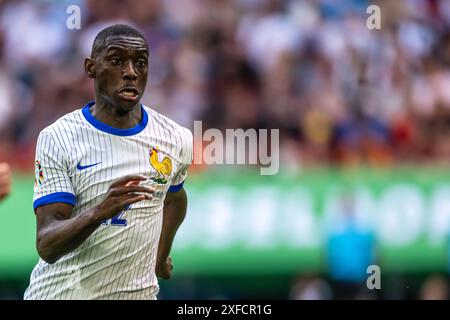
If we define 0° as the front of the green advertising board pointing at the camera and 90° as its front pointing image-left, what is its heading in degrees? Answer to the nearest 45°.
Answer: approximately 0°

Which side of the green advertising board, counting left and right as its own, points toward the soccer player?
front

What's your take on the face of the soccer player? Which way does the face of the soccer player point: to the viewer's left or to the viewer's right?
to the viewer's right
